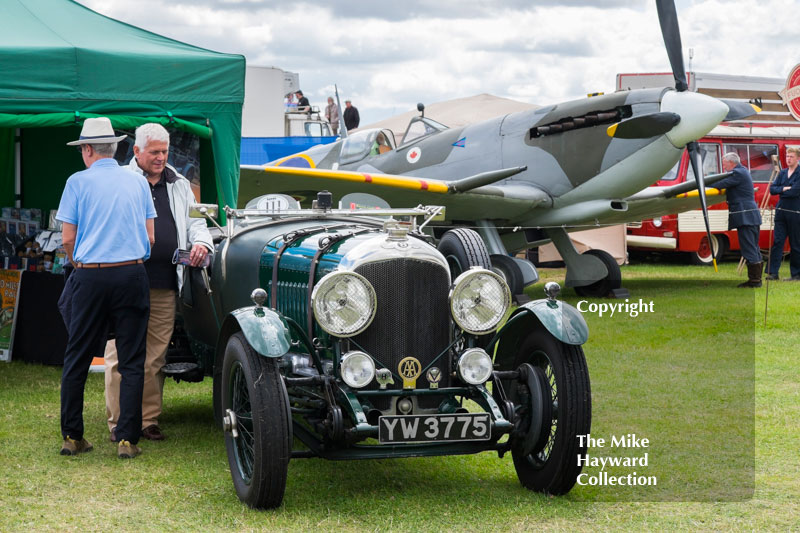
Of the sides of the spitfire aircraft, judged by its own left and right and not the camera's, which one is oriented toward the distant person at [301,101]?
back

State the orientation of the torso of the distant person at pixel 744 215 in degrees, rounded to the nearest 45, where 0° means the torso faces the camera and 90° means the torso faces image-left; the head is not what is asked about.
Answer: approximately 90°
